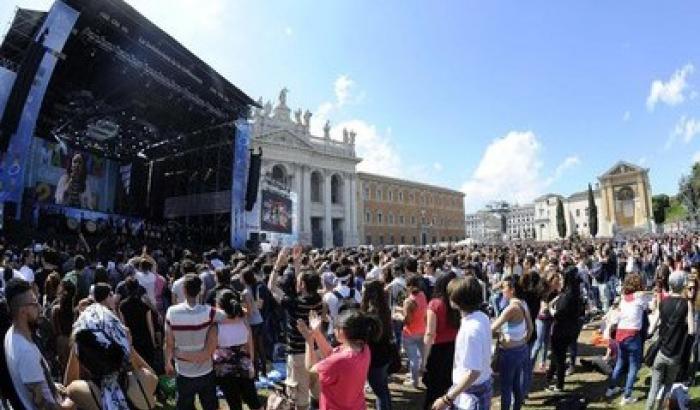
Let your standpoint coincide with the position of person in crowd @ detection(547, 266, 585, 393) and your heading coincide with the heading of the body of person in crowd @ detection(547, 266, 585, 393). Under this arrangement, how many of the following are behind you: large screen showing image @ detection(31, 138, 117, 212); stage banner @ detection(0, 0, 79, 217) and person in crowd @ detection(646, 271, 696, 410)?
1

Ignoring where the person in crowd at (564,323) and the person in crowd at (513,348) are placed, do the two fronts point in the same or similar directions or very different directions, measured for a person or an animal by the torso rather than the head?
same or similar directions

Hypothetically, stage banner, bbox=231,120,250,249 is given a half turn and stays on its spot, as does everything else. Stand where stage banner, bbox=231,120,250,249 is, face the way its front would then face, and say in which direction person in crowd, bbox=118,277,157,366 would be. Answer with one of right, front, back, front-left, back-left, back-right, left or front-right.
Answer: back-left

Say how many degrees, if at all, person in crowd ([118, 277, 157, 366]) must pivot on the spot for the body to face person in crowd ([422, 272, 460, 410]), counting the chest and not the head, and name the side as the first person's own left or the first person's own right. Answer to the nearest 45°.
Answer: approximately 135° to the first person's own right

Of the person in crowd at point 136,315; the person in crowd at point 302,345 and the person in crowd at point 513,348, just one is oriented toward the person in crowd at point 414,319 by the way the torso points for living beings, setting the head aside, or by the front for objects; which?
the person in crowd at point 513,348

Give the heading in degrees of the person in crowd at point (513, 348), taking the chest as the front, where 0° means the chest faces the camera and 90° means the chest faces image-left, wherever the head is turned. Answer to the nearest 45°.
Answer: approximately 135°

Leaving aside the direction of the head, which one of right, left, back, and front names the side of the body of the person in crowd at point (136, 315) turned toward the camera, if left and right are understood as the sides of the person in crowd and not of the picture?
back

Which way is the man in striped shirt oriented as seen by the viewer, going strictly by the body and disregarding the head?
away from the camera

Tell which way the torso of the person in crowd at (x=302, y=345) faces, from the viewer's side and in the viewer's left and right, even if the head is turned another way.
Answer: facing away from the viewer and to the left of the viewer

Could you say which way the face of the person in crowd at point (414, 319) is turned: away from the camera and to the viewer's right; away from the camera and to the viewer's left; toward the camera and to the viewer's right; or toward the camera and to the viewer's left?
away from the camera and to the viewer's left

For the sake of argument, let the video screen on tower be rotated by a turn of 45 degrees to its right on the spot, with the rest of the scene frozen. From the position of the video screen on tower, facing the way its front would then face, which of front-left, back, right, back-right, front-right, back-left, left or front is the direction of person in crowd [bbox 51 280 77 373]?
front

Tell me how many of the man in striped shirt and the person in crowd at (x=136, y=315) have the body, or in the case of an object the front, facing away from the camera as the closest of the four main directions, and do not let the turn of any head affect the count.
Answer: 2

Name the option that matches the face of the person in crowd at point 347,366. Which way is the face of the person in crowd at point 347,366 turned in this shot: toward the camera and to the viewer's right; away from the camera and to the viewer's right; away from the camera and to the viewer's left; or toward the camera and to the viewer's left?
away from the camera and to the viewer's left

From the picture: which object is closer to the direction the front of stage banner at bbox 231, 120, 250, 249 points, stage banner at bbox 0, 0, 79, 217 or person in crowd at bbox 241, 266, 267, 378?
the person in crowd

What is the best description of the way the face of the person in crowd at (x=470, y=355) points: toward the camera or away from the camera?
away from the camera
